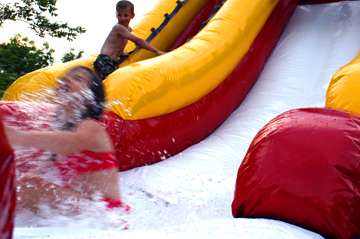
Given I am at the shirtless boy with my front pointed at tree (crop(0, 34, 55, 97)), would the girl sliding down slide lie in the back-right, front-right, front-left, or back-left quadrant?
back-left

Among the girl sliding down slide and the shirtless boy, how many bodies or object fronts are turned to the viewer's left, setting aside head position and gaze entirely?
1

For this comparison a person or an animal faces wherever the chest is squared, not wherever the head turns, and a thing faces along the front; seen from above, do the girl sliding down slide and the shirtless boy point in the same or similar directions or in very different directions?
very different directions

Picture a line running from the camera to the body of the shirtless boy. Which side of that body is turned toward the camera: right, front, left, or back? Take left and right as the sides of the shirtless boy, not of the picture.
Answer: right

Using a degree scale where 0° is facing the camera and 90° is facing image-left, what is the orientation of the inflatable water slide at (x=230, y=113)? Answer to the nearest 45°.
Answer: approximately 45°
